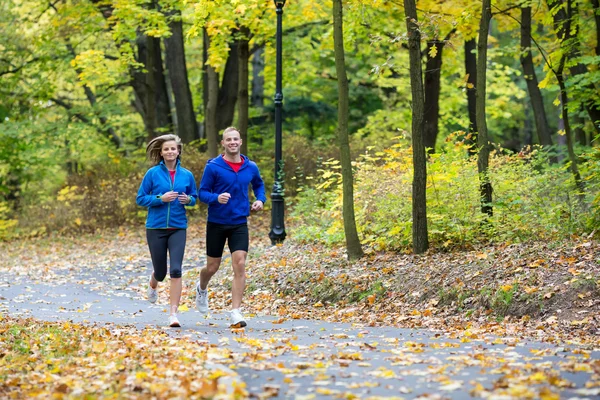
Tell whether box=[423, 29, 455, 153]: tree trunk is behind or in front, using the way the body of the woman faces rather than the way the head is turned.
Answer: behind

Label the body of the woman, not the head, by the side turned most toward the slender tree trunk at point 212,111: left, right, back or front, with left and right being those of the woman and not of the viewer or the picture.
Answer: back

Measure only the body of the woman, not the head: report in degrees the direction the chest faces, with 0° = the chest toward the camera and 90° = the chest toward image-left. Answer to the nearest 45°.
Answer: approximately 0°

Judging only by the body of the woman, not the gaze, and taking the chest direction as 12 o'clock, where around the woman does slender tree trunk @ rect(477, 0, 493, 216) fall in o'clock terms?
The slender tree trunk is roughly at 8 o'clock from the woman.

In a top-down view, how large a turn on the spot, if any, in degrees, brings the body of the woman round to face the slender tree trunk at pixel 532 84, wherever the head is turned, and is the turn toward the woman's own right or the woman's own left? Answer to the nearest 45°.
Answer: approximately 135° to the woman's own left

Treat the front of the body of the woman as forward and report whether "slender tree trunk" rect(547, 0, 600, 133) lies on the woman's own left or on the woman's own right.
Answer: on the woman's own left

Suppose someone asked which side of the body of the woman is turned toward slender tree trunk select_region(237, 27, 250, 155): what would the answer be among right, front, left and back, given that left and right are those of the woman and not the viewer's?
back

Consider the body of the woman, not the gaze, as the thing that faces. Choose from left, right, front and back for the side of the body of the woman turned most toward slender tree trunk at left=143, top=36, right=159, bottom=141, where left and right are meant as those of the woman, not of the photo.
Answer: back

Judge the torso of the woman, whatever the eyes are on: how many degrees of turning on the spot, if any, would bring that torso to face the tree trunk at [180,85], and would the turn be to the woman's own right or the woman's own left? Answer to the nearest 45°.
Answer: approximately 180°

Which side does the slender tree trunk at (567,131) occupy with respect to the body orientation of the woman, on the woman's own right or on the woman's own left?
on the woman's own left

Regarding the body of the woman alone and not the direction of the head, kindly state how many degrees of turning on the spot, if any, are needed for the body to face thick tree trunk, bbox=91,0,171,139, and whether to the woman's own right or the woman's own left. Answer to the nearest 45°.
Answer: approximately 180°

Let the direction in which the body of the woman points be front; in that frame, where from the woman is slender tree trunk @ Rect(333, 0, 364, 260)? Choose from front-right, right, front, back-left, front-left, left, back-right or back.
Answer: back-left

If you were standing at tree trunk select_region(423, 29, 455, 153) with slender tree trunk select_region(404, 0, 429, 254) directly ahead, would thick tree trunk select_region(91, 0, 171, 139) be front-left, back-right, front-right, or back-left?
back-right
